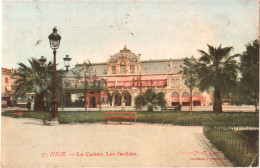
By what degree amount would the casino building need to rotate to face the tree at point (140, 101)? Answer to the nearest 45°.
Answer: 0° — it already faces it

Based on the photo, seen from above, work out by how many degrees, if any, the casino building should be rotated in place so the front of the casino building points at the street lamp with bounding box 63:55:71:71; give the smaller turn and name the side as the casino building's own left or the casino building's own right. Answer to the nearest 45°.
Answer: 0° — it already faces it

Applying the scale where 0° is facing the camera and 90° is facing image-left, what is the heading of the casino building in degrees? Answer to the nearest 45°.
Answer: approximately 0°

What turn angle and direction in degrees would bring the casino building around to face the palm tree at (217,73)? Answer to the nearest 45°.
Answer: approximately 45° to its left
